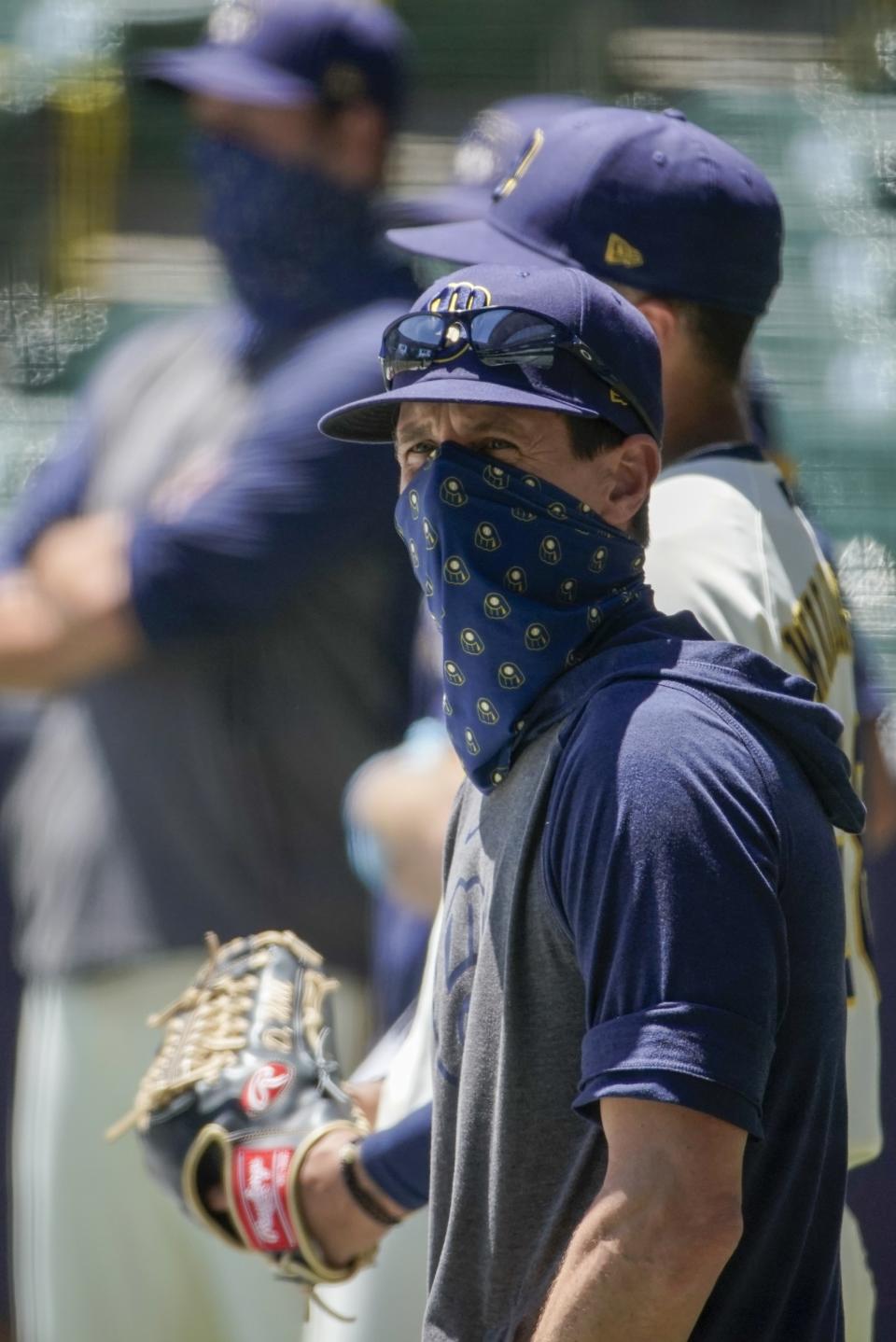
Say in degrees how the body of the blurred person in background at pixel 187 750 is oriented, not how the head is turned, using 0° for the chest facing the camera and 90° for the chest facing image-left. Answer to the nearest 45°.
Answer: approximately 45°

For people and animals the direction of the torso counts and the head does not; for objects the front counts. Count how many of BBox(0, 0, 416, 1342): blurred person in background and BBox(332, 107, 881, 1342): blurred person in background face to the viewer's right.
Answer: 0

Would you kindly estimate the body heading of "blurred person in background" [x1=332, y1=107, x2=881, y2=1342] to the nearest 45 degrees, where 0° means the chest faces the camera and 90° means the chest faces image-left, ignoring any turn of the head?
approximately 90°
